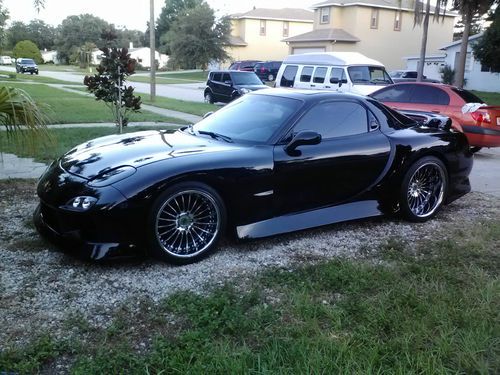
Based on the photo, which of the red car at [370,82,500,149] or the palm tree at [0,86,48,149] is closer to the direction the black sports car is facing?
the palm tree

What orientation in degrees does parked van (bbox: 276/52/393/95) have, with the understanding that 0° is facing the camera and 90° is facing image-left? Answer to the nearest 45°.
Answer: approximately 315°

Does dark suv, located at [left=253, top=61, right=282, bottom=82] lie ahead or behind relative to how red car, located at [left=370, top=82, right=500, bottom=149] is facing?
ahead

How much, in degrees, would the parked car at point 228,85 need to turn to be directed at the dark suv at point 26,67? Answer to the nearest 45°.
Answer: approximately 180°

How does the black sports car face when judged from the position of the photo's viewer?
facing the viewer and to the left of the viewer

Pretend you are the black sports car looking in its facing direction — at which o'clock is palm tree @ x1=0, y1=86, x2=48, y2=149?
The palm tree is roughly at 2 o'clock from the black sports car.

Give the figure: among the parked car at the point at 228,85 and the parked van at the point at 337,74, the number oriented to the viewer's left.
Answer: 0

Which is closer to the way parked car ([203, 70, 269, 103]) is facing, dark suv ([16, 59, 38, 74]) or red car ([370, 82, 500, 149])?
the red car

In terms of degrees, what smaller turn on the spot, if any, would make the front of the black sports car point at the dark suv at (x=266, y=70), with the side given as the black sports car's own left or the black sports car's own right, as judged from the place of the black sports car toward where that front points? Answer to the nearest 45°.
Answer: approximately 135° to the black sports car's own right

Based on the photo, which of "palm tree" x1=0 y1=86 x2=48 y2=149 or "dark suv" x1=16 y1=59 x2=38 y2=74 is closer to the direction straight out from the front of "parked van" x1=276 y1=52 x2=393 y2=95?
the palm tree

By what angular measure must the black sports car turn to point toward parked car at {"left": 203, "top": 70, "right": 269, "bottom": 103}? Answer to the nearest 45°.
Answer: approximately 135° to its right

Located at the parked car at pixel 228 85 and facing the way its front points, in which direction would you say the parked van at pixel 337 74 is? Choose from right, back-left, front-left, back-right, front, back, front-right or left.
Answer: front
